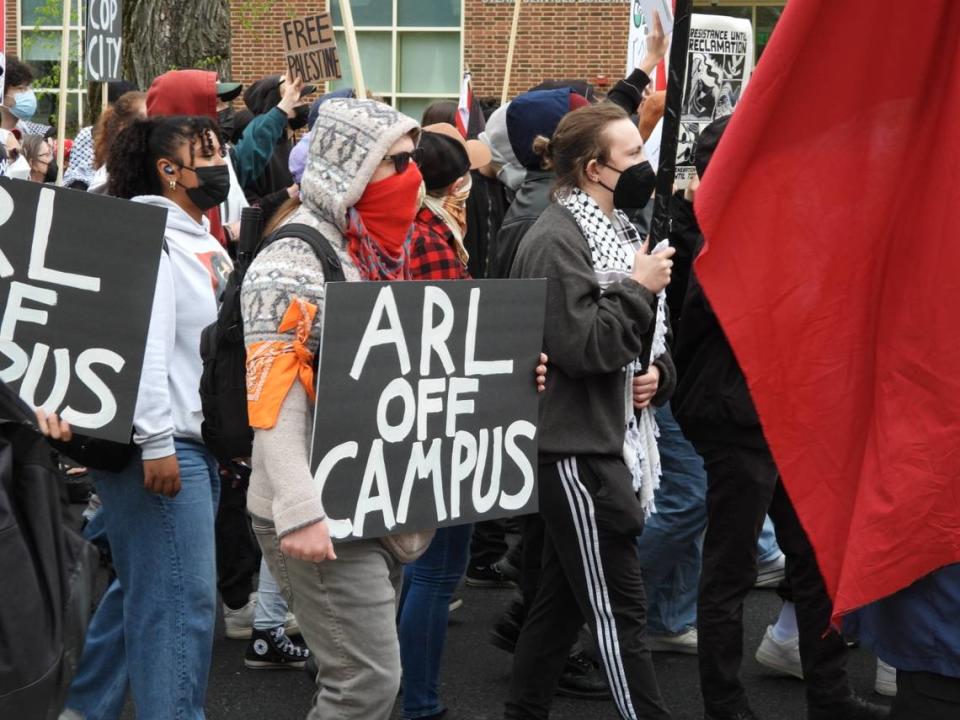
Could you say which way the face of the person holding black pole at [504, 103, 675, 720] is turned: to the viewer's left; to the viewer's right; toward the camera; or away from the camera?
to the viewer's right

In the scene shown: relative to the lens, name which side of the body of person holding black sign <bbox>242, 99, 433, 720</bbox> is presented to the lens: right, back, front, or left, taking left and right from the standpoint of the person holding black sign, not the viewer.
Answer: right

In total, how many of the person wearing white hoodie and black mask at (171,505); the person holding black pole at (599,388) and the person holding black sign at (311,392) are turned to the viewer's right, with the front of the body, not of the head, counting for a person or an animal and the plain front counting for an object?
3

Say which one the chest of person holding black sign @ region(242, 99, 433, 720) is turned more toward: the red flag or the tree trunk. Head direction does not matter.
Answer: the red flag

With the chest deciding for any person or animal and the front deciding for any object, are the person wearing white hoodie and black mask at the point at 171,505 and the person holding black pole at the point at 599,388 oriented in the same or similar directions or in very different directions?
same or similar directions

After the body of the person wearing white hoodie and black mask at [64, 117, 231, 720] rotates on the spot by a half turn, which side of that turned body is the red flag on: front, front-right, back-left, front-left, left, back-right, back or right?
back-left

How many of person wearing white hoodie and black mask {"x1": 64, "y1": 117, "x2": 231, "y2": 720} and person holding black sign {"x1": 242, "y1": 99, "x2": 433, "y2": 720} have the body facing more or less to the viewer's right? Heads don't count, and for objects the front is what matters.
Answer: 2

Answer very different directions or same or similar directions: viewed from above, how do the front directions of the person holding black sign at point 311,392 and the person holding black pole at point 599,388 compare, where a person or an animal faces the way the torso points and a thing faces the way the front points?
same or similar directions

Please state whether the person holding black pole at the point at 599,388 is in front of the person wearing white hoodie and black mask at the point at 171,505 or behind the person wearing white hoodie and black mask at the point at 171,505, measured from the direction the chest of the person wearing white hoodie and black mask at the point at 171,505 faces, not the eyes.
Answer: in front

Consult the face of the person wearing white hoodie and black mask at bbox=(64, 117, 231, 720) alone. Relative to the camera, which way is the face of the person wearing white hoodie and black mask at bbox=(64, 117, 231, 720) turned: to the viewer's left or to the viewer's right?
to the viewer's right

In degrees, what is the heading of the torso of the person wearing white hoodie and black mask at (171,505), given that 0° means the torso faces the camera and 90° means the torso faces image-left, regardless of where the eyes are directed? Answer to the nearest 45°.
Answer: approximately 270°

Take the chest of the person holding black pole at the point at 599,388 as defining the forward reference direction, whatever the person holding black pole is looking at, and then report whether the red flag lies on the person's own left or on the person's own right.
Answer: on the person's own right

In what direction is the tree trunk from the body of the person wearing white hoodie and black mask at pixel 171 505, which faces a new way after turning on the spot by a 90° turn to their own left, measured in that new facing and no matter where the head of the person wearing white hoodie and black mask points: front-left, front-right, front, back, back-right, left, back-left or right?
front

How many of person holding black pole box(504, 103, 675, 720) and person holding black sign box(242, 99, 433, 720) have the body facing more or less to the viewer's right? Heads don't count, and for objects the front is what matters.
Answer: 2

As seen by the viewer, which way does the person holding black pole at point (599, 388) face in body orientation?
to the viewer's right
